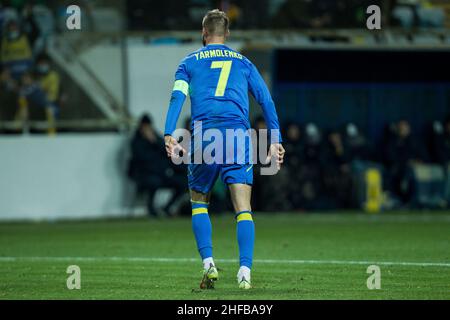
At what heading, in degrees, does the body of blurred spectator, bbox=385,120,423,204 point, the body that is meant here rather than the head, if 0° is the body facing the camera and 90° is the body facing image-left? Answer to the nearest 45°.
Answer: approximately 0°

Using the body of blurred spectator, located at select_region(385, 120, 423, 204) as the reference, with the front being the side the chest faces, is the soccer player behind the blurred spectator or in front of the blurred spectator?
in front

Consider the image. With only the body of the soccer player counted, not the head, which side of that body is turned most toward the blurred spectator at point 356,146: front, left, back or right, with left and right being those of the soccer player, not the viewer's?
front

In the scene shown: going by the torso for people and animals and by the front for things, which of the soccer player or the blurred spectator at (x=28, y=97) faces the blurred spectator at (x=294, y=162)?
the soccer player

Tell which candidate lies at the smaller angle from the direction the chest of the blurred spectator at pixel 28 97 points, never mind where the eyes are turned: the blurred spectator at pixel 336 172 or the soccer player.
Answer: the soccer player

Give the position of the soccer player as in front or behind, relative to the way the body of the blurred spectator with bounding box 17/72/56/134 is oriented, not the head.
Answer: in front

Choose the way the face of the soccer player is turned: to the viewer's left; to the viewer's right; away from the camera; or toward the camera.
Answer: away from the camera

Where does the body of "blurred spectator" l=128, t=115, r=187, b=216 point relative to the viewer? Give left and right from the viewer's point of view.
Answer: facing the viewer and to the right of the viewer

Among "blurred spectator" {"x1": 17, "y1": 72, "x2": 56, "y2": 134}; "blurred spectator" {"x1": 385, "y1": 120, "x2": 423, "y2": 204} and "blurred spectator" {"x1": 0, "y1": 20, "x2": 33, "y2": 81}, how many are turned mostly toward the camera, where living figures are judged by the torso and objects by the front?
3

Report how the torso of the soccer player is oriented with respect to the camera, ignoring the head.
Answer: away from the camera

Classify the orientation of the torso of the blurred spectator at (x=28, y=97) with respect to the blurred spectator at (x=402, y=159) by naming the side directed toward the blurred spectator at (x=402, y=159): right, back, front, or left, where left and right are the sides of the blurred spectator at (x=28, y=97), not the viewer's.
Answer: left
